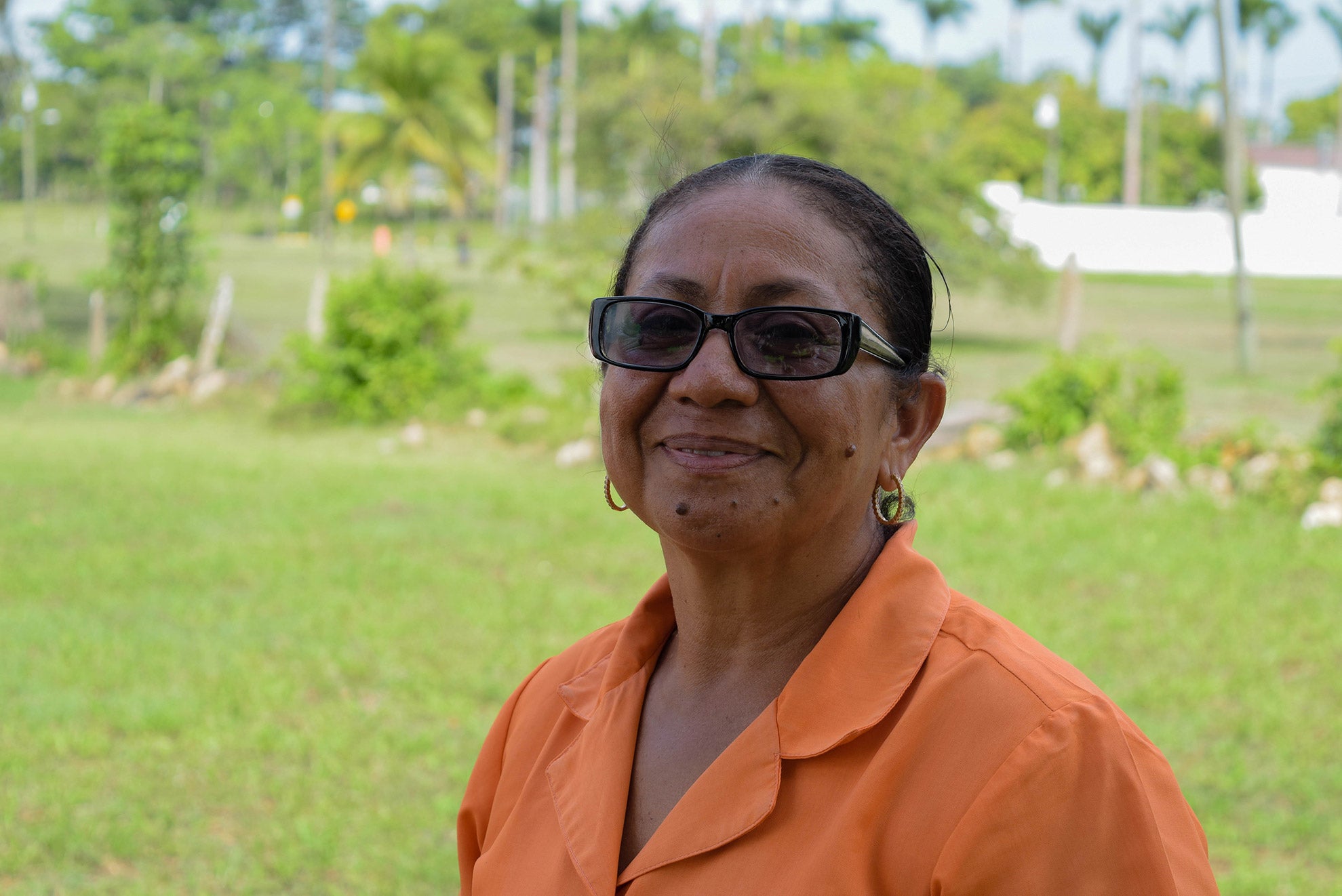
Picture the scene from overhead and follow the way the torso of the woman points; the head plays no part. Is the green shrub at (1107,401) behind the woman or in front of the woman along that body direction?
behind

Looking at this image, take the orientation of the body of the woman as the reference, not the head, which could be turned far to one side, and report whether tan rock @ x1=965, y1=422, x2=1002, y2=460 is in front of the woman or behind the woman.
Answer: behind

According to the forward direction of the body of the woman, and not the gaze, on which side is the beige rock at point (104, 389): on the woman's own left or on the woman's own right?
on the woman's own right

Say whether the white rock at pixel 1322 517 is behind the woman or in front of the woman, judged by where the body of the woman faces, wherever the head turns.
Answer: behind

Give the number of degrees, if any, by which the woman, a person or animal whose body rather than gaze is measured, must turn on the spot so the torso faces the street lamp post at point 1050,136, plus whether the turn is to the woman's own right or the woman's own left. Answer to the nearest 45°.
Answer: approximately 135° to the woman's own right

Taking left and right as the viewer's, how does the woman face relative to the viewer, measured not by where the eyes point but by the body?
facing the viewer and to the left of the viewer

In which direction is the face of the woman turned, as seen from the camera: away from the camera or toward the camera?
toward the camera

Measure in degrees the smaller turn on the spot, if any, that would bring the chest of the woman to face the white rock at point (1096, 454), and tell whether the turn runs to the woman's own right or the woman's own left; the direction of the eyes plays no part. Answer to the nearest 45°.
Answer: approximately 135° to the woman's own right

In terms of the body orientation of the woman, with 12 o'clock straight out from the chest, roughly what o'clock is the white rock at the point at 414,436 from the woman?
The white rock is roughly at 4 o'clock from the woman.
